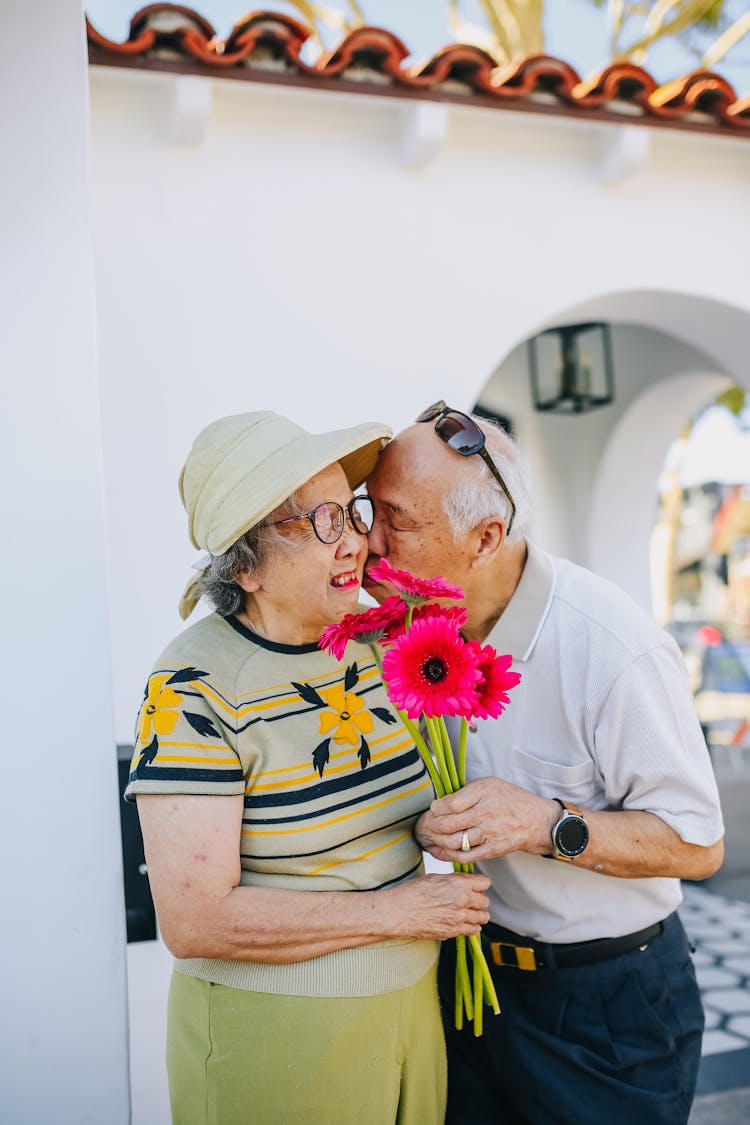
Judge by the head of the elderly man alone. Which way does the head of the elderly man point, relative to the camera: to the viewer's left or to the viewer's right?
to the viewer's left

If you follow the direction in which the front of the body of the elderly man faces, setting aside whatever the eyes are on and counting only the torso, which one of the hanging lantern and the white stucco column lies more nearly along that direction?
the white stucco column

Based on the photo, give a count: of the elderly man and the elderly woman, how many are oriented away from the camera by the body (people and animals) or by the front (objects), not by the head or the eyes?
0

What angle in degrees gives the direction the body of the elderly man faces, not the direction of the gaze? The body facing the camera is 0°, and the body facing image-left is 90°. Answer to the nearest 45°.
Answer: approximately 45°

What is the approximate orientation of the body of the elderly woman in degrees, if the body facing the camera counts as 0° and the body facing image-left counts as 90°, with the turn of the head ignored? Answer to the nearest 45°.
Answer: approximately 315°

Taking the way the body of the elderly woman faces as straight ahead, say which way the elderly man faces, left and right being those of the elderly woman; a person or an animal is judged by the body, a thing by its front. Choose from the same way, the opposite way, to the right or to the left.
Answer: to the right

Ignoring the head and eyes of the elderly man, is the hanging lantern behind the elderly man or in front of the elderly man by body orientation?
behind

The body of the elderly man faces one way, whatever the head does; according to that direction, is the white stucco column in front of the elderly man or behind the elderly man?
in front
